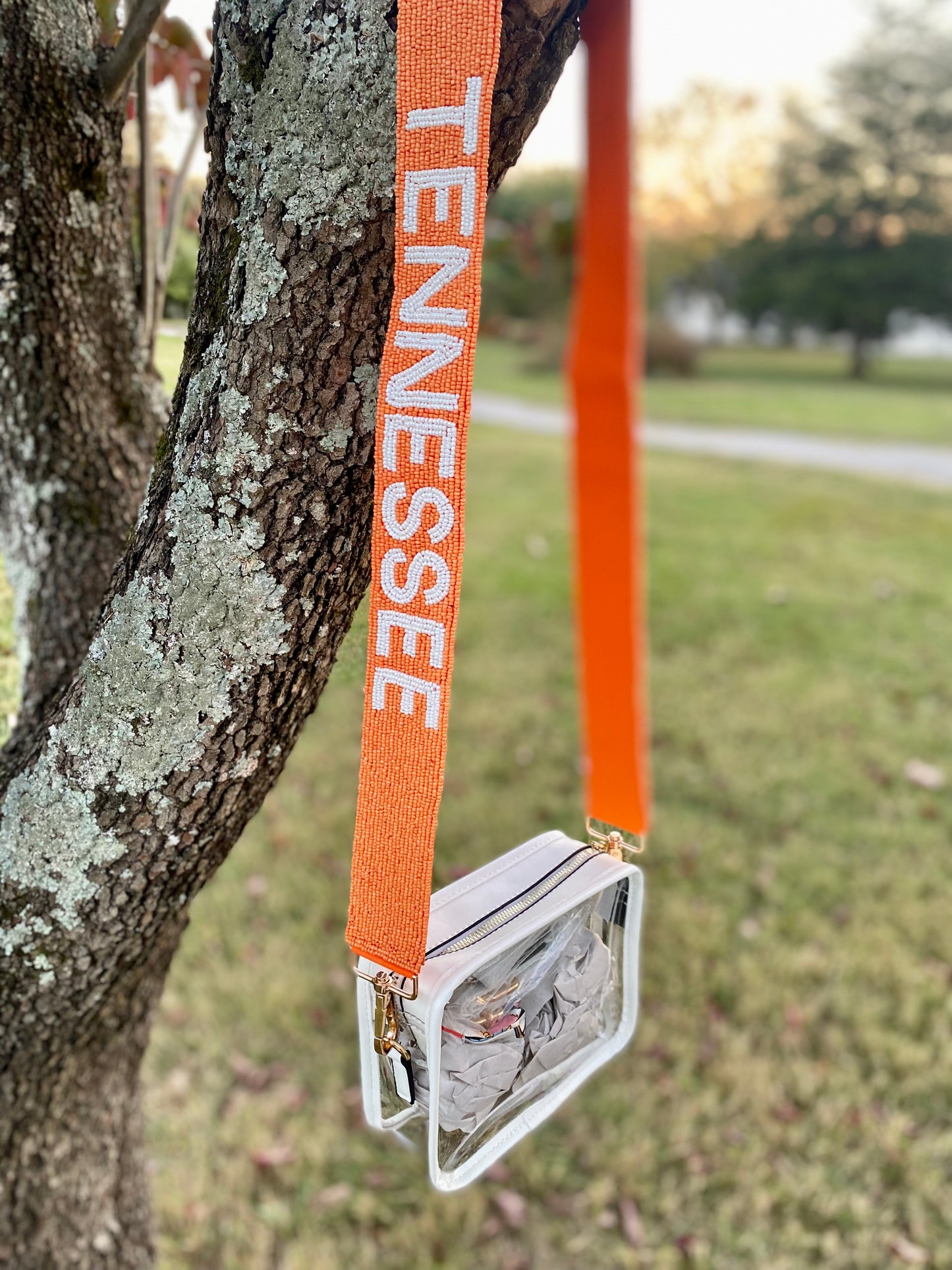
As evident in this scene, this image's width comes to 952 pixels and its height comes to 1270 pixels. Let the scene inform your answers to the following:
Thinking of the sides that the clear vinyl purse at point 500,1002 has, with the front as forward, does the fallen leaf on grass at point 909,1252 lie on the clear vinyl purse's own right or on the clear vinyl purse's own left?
on the clear vinyl purse's own left

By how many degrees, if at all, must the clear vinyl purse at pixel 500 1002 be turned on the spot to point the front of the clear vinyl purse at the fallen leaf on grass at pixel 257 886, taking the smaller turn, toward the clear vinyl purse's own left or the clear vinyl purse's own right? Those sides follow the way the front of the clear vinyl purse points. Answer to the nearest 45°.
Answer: approximately 135° to the clear vinyl purse's own left

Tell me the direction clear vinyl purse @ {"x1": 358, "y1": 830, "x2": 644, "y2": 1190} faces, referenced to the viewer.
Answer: facing the viewer and to the right of the viewer

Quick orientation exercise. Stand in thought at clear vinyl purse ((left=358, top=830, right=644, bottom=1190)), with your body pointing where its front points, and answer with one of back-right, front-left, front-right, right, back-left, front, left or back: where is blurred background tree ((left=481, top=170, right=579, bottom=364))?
back-left

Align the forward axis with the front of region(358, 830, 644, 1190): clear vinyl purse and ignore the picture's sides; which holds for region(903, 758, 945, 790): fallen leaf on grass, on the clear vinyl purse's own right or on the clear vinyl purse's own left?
on the clear vinyl purse's own left
